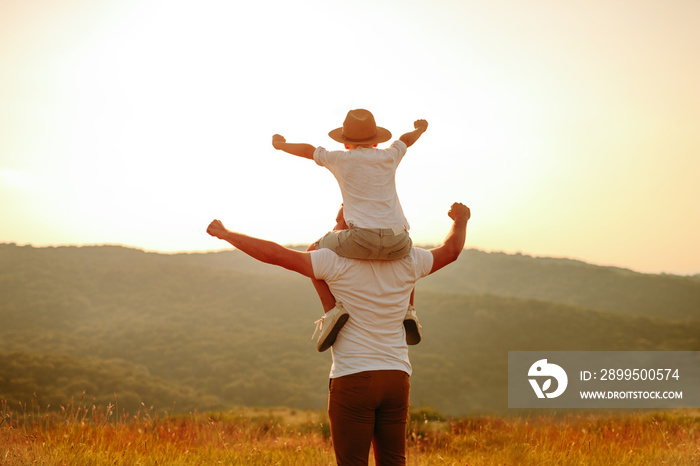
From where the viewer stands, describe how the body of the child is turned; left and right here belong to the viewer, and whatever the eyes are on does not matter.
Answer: facing away from the viewer

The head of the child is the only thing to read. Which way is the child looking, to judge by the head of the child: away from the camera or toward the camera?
away from the camera

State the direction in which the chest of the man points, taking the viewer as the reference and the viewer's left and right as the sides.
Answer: facing away from the viewer
